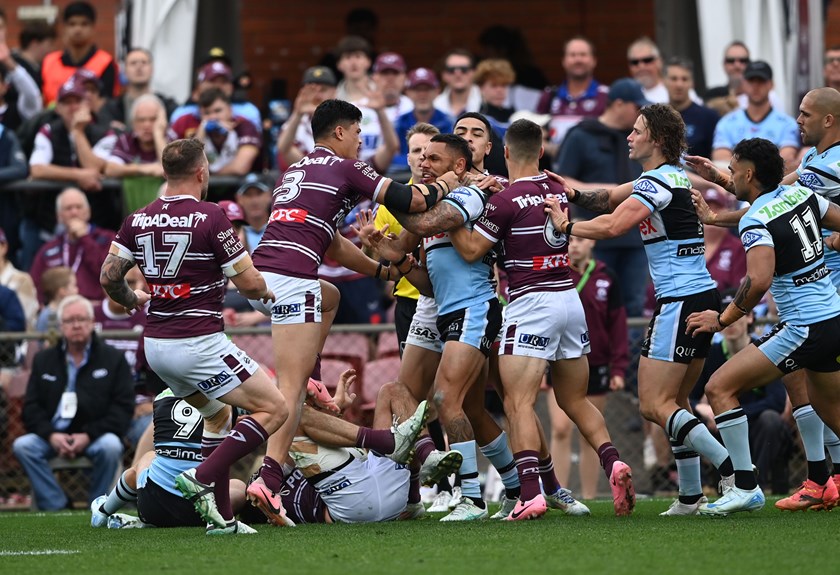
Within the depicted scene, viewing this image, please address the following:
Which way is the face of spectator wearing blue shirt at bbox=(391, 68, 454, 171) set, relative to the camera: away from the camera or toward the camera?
toward the camera

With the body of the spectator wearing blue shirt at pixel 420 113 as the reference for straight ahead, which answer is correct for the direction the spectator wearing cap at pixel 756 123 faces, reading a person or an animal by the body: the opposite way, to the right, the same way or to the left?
the same way

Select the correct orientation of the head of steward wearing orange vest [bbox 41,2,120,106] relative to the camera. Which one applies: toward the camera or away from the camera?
toward the camera

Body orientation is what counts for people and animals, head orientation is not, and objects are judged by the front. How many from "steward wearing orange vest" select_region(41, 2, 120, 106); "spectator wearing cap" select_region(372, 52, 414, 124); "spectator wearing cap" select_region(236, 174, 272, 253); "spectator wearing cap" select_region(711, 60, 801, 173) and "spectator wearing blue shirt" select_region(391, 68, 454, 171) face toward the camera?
5

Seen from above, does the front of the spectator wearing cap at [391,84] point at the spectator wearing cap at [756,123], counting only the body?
no

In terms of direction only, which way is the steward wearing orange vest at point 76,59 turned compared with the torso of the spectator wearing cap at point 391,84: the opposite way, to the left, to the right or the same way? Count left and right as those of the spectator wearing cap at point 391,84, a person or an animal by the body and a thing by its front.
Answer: the same way

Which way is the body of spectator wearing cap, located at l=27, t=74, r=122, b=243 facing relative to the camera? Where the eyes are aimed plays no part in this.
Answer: toward the camera

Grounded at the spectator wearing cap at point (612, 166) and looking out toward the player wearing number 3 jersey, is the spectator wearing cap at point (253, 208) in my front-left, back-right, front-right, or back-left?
front-right

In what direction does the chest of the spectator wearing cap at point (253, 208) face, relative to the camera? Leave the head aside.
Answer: toward the camera

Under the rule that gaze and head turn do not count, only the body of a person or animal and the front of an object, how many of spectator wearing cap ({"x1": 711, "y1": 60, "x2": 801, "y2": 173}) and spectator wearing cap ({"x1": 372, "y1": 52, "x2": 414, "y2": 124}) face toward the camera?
2

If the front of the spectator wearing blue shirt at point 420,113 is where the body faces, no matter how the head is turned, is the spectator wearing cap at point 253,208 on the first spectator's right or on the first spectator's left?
on the first spectator's right

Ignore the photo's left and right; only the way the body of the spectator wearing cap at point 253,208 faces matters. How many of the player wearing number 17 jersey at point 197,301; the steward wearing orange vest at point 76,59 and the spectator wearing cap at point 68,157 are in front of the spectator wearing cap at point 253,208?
1

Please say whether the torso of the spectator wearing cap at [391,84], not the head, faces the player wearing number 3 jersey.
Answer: yes

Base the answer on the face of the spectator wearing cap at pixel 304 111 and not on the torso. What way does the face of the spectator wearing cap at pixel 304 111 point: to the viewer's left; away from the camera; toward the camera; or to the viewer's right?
toward the camera

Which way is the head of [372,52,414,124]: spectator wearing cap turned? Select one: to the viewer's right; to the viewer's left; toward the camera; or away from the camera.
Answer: toward the camera

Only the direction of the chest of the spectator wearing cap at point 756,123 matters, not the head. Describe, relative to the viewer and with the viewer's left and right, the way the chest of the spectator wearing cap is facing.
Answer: facing the viewer

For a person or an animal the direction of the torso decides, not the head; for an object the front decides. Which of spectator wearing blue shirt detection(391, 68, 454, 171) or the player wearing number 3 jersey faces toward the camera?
the spectator wearing blue shirt

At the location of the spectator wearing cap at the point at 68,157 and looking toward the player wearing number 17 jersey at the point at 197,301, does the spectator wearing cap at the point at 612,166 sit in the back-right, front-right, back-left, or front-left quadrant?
front-left
